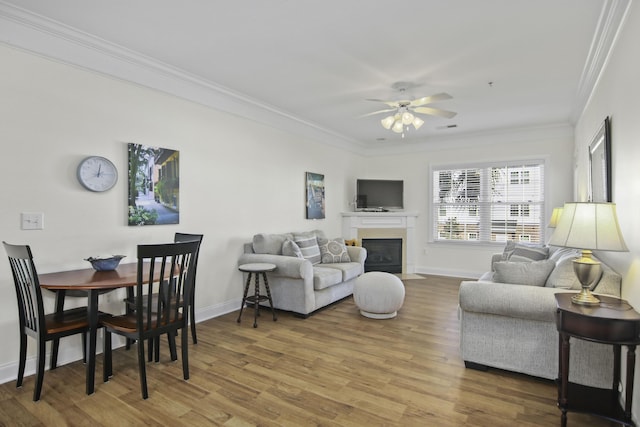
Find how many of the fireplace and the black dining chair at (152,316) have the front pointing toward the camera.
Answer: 1

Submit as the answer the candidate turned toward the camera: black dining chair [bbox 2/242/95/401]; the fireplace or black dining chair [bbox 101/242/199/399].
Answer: the fireplace

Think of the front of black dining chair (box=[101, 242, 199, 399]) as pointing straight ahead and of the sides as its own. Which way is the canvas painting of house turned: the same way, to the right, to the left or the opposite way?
the opposite way

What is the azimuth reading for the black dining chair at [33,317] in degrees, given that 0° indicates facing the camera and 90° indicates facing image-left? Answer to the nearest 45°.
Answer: approximately 225°

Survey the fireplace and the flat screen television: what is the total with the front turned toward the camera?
2

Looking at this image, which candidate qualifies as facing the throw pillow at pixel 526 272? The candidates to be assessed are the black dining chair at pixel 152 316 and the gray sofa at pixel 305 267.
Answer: the gray sofa

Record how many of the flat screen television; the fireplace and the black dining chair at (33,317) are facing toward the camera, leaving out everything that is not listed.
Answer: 2

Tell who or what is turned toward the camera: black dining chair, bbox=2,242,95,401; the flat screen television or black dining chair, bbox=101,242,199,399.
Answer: the flat screen television

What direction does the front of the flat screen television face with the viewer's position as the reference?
facing the viewer

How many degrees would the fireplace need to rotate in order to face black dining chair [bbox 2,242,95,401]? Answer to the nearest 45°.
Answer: approximately 45° to its right

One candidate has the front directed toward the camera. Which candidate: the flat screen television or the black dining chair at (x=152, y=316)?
the flat screen television

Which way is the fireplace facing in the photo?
toward the camera

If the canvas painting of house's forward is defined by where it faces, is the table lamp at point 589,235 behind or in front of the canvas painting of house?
in front

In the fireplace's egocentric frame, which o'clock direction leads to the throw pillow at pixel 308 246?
The throw pillow is roughly at 1 o'clock from the fireplace.

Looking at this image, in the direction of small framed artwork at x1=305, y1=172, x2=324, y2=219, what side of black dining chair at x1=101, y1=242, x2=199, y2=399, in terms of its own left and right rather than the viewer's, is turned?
right

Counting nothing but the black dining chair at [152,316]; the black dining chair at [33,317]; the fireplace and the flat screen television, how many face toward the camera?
2

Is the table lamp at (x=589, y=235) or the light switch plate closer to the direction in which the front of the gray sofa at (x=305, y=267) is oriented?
the table lamp

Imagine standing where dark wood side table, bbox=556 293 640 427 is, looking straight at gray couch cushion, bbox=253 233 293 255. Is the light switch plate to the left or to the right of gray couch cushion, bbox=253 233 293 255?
left

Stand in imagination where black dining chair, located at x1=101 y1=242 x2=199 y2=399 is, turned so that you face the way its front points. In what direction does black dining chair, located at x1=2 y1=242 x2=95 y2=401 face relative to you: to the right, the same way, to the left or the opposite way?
to the right
